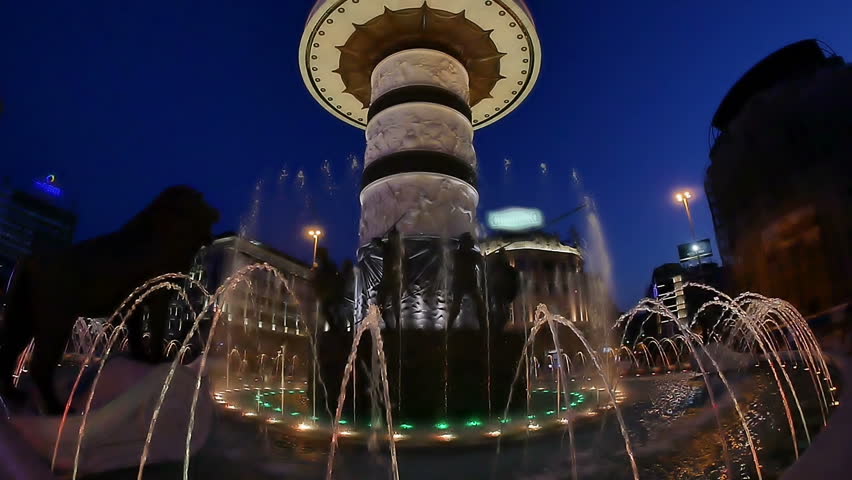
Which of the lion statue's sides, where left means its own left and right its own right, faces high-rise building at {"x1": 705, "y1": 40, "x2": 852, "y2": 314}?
front

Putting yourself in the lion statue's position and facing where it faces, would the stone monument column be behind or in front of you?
in front

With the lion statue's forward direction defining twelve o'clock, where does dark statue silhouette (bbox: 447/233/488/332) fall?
The dark statue silhouette is roughly at 12 o'clock from the lion statue.

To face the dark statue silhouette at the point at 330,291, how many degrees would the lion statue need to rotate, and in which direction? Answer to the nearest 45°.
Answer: approximately 45° to its left

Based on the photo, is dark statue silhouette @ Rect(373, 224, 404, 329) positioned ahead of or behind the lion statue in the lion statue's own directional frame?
ahead

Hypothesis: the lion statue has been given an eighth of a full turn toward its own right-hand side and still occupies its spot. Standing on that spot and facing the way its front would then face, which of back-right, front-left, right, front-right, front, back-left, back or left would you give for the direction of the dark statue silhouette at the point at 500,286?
front-left

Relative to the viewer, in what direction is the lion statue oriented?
to the viewer's right
